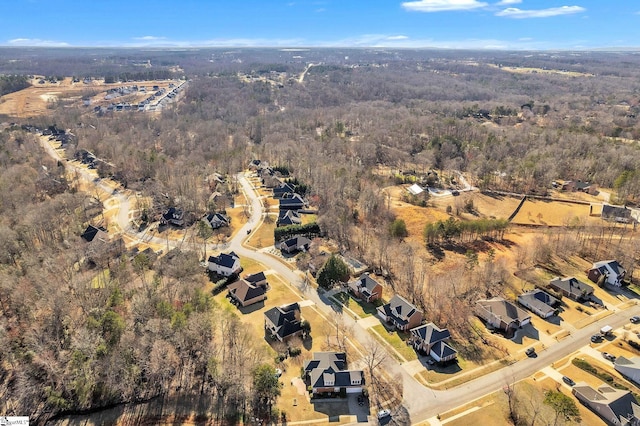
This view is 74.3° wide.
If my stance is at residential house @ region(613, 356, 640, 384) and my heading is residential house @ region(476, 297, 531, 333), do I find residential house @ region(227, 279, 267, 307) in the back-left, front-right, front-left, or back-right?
front-left

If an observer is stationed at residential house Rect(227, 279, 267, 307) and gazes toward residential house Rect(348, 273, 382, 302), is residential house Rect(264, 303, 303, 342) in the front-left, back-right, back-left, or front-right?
front-right

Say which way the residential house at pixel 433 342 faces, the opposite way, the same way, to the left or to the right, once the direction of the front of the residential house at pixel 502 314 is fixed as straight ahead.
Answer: to the right

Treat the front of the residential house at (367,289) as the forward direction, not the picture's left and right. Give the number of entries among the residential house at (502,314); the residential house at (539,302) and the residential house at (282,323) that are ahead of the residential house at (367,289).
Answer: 1

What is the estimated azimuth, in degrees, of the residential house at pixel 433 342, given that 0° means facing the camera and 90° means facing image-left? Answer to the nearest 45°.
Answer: approximately 45°

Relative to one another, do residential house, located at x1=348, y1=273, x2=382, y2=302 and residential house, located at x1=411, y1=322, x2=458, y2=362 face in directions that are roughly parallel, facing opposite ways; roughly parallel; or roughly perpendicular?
roughly parallel

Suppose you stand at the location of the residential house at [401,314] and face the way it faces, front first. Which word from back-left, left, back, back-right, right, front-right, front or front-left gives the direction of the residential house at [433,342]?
left

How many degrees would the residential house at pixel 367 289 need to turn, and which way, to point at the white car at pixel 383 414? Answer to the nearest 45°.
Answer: approximately 45° to its left

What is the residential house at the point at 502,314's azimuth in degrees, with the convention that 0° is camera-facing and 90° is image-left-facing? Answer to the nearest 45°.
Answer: approximately 315°

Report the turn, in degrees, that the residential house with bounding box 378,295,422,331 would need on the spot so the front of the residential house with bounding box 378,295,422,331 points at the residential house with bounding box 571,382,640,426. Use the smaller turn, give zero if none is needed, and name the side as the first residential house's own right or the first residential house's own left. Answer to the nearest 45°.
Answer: approximately 90° to the first residential house's own left

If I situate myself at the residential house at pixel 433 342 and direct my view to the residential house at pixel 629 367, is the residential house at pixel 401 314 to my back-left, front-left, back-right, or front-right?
back-left

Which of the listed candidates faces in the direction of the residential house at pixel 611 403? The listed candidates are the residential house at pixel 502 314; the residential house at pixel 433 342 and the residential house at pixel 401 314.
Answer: the residential house at pixel 502 314

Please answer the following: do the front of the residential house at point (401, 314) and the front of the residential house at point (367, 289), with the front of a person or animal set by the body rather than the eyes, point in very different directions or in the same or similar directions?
same or similar directions

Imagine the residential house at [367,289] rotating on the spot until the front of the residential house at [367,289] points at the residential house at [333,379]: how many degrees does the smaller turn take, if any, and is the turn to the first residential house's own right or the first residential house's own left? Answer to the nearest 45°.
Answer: approximately 45° to the first residential house's own left

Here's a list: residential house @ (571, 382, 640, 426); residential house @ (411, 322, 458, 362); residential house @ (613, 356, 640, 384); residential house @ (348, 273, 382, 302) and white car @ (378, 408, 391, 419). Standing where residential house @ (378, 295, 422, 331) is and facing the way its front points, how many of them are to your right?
1

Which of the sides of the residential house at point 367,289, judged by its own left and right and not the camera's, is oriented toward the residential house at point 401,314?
left

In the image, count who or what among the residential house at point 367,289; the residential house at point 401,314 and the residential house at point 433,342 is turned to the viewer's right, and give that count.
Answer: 0

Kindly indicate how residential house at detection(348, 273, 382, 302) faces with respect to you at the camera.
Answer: facing the viewer and to the left of the viewer

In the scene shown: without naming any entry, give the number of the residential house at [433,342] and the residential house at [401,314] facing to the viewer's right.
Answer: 0
